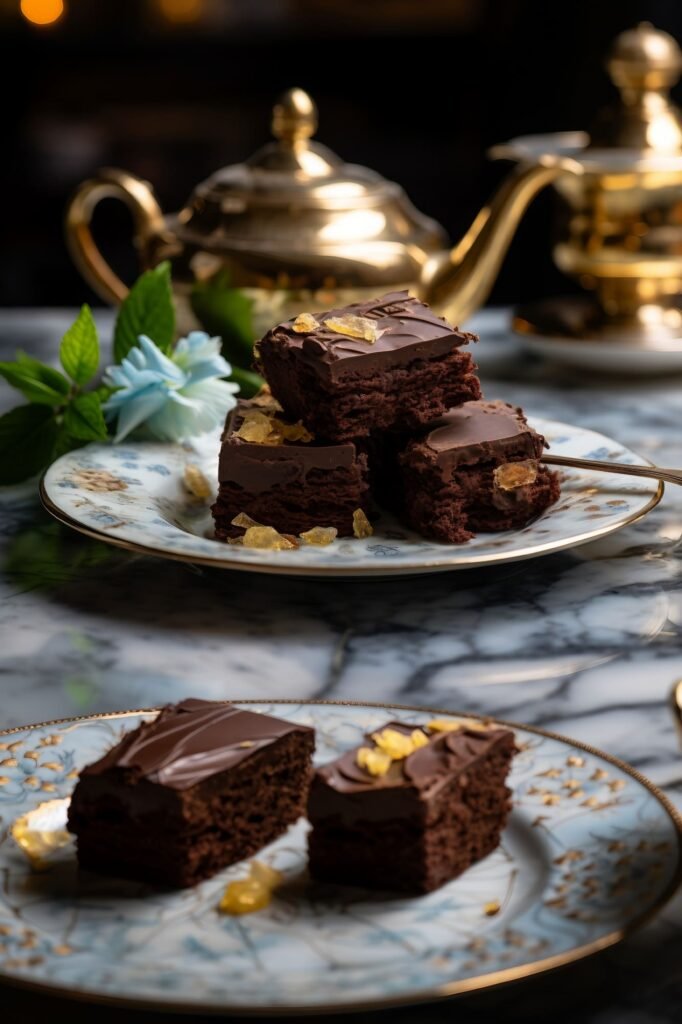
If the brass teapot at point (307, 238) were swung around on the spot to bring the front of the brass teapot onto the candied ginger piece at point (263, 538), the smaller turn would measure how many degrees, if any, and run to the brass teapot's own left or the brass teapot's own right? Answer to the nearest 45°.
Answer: approximately 90° to the brass teapot's own right

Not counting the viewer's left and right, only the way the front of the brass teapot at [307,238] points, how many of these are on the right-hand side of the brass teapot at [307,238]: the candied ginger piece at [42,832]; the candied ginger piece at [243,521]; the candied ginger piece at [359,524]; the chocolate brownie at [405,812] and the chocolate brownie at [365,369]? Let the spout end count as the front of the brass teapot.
5

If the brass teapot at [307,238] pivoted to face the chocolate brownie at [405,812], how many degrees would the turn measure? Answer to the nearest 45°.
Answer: approximately 90° to its right

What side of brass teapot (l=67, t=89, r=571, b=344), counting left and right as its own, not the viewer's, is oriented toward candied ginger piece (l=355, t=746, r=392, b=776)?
right

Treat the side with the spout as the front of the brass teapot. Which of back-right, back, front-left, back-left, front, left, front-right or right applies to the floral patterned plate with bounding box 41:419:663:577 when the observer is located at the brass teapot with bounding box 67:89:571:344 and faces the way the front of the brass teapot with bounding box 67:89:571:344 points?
right

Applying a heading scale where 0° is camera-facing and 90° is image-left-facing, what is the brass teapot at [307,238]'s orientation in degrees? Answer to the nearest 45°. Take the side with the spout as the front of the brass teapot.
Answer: approximately 270°

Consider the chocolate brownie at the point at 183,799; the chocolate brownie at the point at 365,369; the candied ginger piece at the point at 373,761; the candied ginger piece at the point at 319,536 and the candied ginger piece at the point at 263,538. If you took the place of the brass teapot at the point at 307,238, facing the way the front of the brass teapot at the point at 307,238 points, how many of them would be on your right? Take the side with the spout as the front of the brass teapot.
5

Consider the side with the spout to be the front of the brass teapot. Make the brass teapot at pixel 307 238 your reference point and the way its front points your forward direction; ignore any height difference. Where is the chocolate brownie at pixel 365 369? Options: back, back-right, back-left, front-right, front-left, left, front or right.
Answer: right

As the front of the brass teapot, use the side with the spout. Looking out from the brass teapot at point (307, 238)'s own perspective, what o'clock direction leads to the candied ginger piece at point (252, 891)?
The candied ginger piece is roughly at 3 o'clock from the brass teapot.

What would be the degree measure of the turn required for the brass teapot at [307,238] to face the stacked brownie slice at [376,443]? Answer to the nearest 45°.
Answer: approximately 90° to its right

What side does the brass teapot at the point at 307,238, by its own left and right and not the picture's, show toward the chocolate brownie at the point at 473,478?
right
